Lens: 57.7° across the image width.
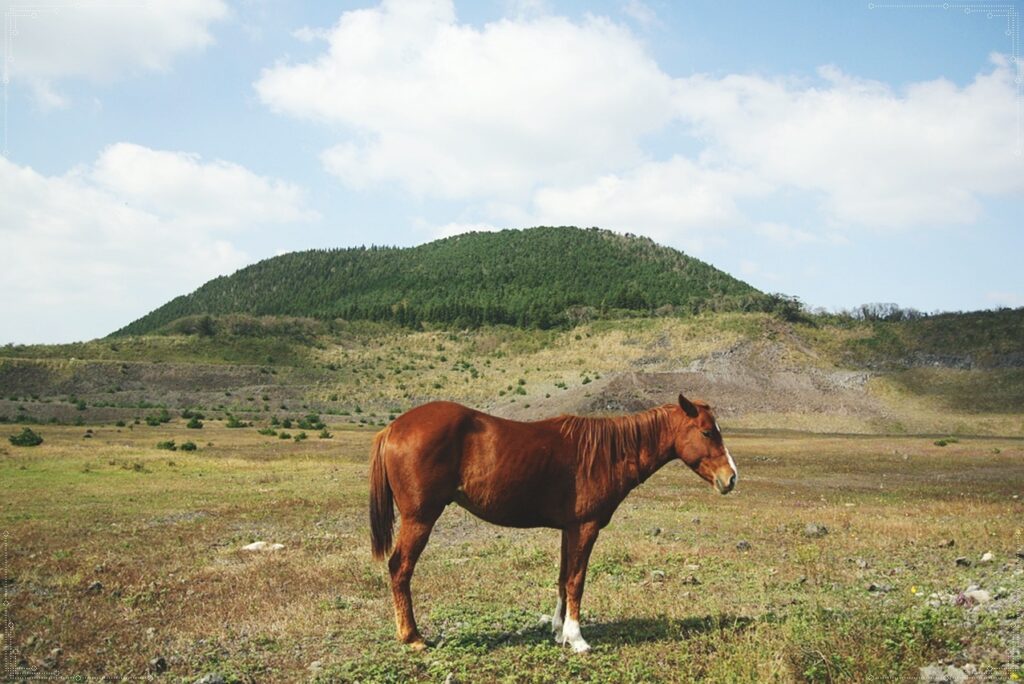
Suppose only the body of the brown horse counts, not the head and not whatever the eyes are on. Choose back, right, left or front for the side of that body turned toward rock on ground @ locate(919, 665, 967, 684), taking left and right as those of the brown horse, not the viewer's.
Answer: front

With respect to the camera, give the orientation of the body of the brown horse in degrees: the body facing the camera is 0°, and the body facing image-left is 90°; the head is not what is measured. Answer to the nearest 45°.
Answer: approximately 270°

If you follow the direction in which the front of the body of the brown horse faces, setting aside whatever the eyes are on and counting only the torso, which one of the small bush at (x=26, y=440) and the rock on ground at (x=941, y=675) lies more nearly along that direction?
the rock on ground
